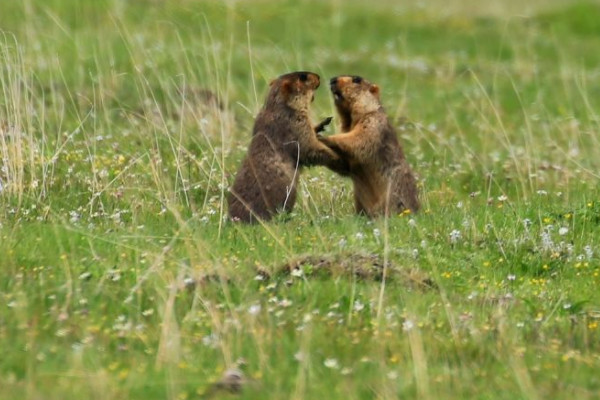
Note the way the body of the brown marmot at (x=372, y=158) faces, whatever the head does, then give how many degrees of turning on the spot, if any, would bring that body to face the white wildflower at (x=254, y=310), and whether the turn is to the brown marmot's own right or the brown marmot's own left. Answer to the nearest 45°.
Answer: approximately 90° to the brown marmot's own left

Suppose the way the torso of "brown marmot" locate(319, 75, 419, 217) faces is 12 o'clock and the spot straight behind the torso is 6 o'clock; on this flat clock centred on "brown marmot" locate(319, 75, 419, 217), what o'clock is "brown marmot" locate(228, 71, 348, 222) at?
"brown marmot" locate(228, 71, 348, 222) is roughly at 11 o'clock from "brown marmot" locate(319, 75, 419, 217).

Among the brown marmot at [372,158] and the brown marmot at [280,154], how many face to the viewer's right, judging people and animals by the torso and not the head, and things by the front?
1

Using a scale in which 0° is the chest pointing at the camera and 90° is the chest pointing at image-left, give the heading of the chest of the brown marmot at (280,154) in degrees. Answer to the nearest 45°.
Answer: approximately 270°

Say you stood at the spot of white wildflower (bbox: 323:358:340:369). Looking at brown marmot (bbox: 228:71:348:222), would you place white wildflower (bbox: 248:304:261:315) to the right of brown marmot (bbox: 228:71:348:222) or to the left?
left

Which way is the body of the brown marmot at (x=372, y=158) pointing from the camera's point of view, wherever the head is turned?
to the viewer's left

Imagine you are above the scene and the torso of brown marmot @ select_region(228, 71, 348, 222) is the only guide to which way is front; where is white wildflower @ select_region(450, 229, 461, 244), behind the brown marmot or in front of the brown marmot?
in front

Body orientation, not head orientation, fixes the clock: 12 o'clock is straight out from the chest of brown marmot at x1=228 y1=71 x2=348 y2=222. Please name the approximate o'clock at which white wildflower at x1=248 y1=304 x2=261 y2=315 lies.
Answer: The white wildflower is roughly at 3 o'clock from the brown marmot.

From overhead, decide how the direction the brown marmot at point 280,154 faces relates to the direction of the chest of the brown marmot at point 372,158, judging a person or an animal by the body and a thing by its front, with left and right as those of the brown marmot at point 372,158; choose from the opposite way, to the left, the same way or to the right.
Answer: the opposite way

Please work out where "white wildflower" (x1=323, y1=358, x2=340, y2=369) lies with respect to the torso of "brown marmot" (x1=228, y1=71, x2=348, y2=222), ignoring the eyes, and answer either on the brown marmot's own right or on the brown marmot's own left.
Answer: on the brown marmot's own right

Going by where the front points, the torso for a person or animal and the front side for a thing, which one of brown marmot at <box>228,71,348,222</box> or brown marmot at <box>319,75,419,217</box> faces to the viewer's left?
brown marmot at <box>319,75,419,217</box>

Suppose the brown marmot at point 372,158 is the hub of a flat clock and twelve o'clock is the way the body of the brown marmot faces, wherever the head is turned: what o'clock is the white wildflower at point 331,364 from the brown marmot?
The white wildflower is roughly at 9 o'clock from the brown marmot.
